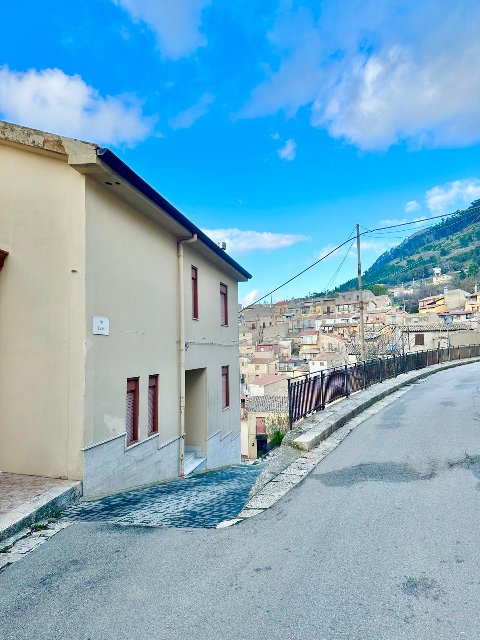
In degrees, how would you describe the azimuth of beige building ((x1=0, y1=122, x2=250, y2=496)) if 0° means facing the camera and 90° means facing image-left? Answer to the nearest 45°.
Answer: approximately 315°

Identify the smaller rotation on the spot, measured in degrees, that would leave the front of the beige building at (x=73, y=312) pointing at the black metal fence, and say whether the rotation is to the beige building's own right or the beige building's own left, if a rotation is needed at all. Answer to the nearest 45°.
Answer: approximately 90° to the beige building's own left
